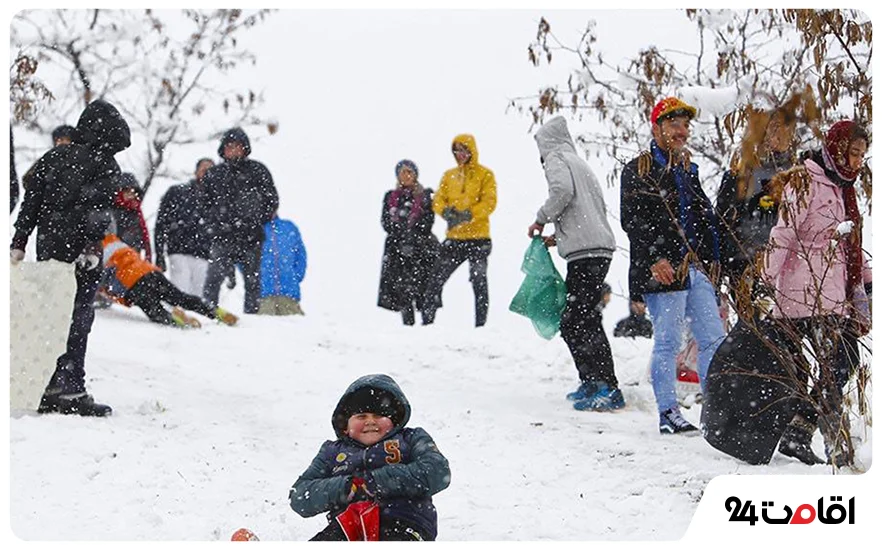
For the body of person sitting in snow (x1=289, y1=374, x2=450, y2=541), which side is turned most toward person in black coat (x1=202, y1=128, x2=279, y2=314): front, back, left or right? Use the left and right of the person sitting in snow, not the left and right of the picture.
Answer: back

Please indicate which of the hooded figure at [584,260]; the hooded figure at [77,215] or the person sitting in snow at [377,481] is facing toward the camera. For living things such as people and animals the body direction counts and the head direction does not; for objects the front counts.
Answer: the person sitting in snow

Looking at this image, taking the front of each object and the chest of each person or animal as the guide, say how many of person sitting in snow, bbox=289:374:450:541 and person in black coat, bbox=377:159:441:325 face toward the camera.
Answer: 2

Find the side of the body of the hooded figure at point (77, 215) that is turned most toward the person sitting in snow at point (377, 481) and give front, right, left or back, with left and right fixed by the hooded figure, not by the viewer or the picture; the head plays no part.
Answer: right

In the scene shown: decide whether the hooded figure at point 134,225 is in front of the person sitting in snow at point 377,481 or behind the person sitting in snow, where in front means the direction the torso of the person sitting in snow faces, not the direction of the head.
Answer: behind

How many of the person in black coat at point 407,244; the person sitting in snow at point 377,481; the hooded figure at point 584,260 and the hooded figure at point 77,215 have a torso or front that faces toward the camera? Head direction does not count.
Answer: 2

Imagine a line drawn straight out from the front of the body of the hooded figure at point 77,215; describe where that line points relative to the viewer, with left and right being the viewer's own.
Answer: facing away from the viewer and to the right of the viewer

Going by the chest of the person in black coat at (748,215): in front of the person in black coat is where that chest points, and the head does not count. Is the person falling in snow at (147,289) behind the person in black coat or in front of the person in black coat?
behind

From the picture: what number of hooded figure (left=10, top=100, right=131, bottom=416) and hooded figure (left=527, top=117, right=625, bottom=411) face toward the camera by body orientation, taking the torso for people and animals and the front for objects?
0

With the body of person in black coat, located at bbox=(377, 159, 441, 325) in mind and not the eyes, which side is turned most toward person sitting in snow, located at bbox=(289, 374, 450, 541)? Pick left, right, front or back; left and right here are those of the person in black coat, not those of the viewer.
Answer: front

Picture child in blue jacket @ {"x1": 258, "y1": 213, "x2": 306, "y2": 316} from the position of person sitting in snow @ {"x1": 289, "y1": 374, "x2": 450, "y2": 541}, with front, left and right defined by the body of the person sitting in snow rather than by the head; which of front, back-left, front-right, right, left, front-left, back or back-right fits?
back

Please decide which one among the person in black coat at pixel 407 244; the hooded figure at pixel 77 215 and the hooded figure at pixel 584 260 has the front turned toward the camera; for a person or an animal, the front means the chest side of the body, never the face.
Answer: the person in black coat

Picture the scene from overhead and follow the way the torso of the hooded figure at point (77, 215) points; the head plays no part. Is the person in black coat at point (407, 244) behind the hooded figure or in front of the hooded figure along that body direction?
in front

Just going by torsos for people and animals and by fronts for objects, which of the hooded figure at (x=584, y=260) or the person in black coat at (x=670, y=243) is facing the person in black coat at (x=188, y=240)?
the hooded figure

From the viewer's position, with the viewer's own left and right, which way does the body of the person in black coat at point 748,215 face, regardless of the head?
facing the viewer and to the right of the viewer
